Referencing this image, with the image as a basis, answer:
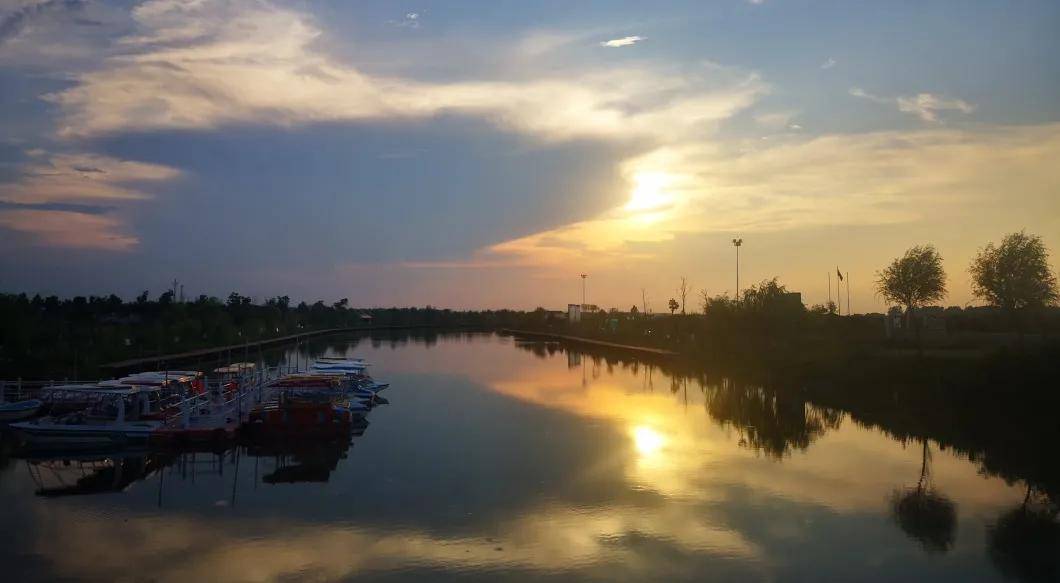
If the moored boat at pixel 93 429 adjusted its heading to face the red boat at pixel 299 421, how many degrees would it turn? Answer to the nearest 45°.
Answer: approximately 180°

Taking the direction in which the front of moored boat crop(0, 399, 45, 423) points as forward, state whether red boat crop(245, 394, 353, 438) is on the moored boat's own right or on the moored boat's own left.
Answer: on the moored boat's own right

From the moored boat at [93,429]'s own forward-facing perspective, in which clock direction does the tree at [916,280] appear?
The tree is roughly at 6 o'clock from the moored boat.

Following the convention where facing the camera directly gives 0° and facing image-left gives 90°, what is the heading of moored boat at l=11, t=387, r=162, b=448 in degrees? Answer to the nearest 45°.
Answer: approximately 90°

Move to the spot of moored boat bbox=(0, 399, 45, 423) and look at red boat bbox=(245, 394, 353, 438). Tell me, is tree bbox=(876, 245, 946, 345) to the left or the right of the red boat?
left

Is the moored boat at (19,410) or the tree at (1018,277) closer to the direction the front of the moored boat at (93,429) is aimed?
the moored boat

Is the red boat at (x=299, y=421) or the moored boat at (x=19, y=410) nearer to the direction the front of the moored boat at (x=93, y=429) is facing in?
the moored boat
